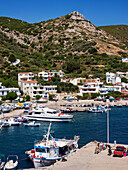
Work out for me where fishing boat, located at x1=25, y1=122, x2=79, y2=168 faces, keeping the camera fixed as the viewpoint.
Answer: facing the viewer and to the left of the viewer

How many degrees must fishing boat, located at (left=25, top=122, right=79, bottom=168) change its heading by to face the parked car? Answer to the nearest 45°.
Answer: approximately 135° to its left
